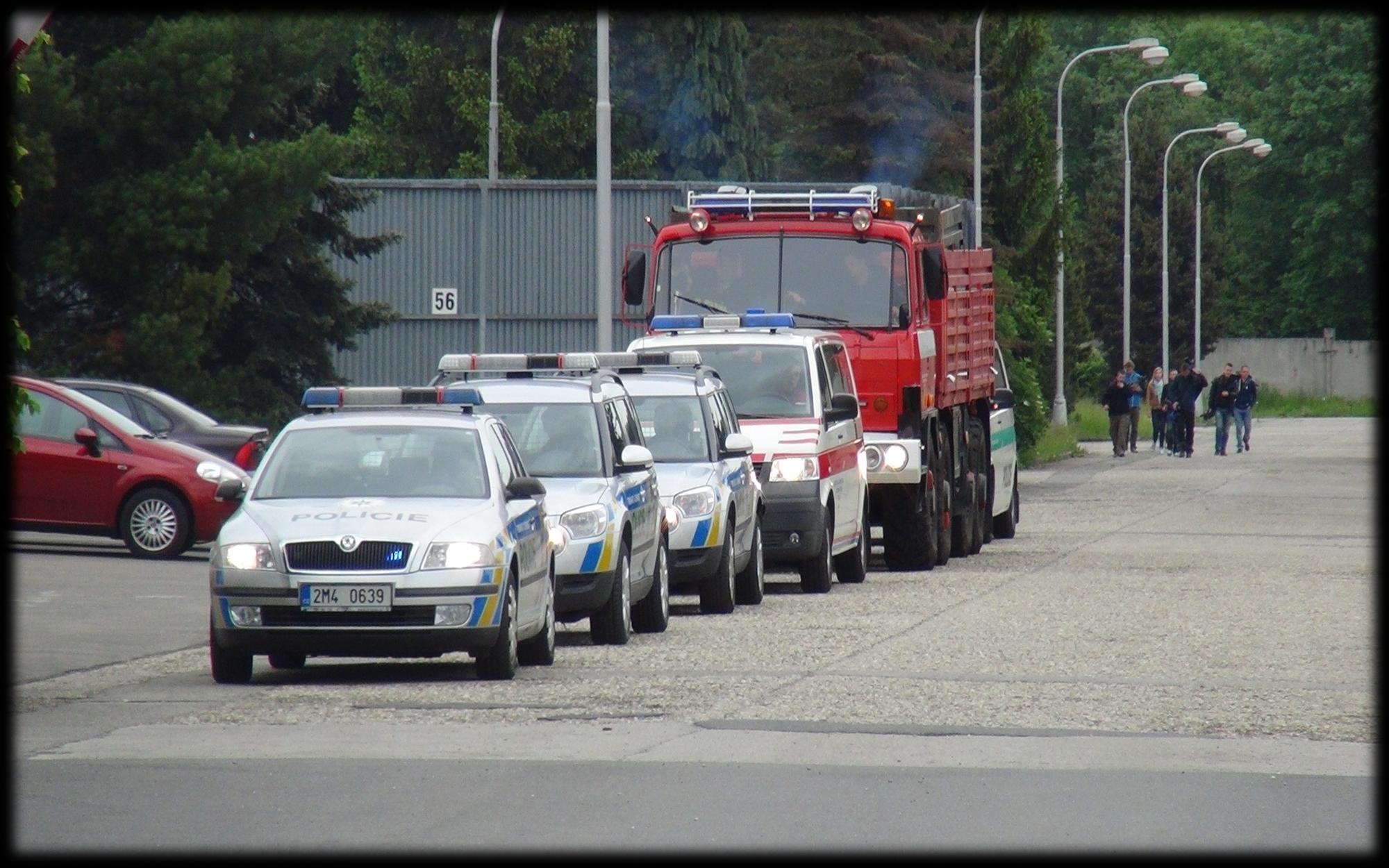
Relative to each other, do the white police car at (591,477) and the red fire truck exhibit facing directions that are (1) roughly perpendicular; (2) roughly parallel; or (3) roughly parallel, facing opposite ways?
roughly parallel

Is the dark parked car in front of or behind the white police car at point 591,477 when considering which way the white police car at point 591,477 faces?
behind

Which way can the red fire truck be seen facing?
toward the camera

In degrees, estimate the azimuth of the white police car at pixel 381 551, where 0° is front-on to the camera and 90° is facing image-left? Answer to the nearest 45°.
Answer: approximately 0°

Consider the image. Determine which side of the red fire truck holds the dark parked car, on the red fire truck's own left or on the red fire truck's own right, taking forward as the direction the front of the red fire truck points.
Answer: on the red fire truck's own right

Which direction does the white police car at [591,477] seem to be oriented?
toward the camera

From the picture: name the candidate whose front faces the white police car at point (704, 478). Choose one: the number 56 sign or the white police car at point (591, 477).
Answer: the number 56 sign

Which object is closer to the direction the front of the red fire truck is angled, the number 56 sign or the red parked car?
the red parked car

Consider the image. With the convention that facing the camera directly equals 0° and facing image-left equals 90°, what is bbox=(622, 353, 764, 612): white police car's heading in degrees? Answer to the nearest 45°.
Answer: approximately 0°

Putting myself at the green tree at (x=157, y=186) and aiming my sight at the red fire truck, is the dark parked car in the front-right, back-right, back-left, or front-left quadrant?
front-right

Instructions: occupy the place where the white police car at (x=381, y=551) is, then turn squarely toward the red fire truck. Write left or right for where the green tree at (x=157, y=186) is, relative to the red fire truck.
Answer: left

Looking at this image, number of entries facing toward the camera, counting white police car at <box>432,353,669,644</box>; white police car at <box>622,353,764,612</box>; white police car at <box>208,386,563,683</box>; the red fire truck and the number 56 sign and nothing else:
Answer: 5

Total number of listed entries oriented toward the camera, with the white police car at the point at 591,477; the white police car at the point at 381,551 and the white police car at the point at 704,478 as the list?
3

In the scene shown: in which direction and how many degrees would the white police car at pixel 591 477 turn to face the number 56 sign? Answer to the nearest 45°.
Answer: approximately 180°
